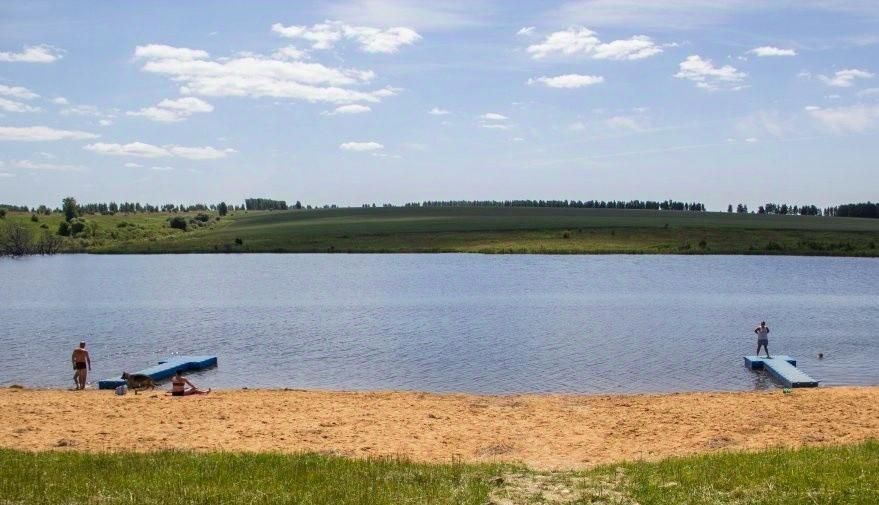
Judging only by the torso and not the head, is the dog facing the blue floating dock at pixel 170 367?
no

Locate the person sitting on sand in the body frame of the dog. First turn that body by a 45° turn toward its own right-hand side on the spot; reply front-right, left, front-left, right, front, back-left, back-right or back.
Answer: back

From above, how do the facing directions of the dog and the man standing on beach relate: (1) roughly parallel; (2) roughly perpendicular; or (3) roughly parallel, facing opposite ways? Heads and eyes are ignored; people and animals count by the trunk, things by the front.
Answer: roughly perpendicular

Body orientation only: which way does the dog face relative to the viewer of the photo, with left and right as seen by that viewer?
facing to the left of the viewer

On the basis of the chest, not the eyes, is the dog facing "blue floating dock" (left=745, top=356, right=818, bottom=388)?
no

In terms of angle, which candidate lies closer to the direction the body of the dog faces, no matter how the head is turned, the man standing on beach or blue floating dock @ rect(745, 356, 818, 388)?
the man standing on beach
